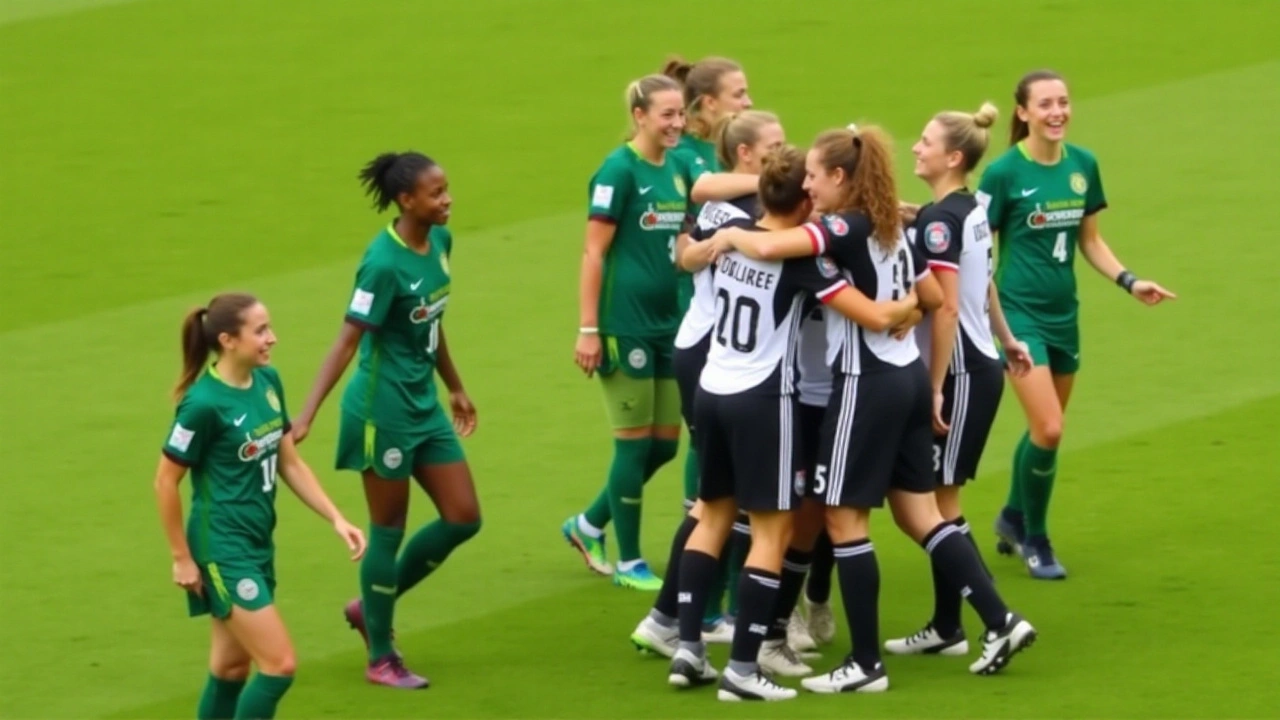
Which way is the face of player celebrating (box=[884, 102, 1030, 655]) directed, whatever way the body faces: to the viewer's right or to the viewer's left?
to the viewer's left

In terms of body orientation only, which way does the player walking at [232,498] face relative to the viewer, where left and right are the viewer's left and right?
facing the viewer and to the right of the viewer

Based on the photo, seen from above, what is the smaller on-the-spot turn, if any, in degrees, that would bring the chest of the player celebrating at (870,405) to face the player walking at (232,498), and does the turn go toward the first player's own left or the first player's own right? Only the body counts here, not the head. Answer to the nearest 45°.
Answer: approximately 45° to the first player's own left

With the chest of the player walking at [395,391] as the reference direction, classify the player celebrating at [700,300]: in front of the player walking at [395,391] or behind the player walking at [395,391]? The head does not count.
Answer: in front

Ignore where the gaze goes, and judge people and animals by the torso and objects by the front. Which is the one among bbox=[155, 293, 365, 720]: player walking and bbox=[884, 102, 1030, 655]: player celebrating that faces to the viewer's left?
bbox=[884, 102, 1030, 655]: player celebrating

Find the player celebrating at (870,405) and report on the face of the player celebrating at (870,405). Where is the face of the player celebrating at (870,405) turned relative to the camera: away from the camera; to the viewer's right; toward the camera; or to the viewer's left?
to the viewer's left

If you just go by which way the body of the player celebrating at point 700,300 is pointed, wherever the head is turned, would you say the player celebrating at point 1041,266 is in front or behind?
in front

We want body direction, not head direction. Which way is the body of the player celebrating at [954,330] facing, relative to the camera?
to the viewer's left

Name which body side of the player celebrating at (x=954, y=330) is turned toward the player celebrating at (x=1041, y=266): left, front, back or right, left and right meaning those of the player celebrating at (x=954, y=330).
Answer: right
